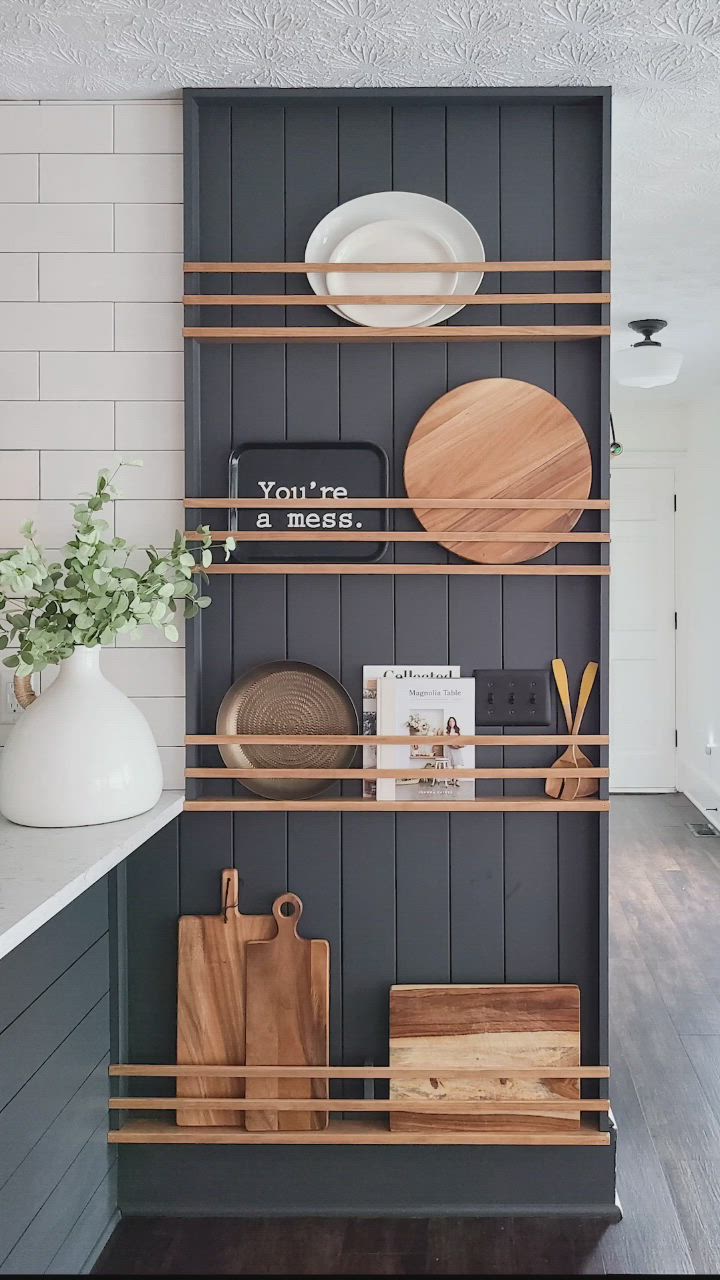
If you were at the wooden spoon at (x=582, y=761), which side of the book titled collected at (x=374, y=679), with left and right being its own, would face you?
left

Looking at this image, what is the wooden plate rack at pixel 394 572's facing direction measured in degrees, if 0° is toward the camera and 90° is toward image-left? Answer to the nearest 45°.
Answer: approximately 0°

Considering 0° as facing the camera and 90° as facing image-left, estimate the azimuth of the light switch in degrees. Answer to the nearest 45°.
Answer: approximately 0°

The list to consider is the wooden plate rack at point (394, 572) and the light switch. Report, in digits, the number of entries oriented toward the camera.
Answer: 2

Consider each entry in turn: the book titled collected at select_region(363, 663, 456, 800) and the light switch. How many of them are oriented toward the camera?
2
